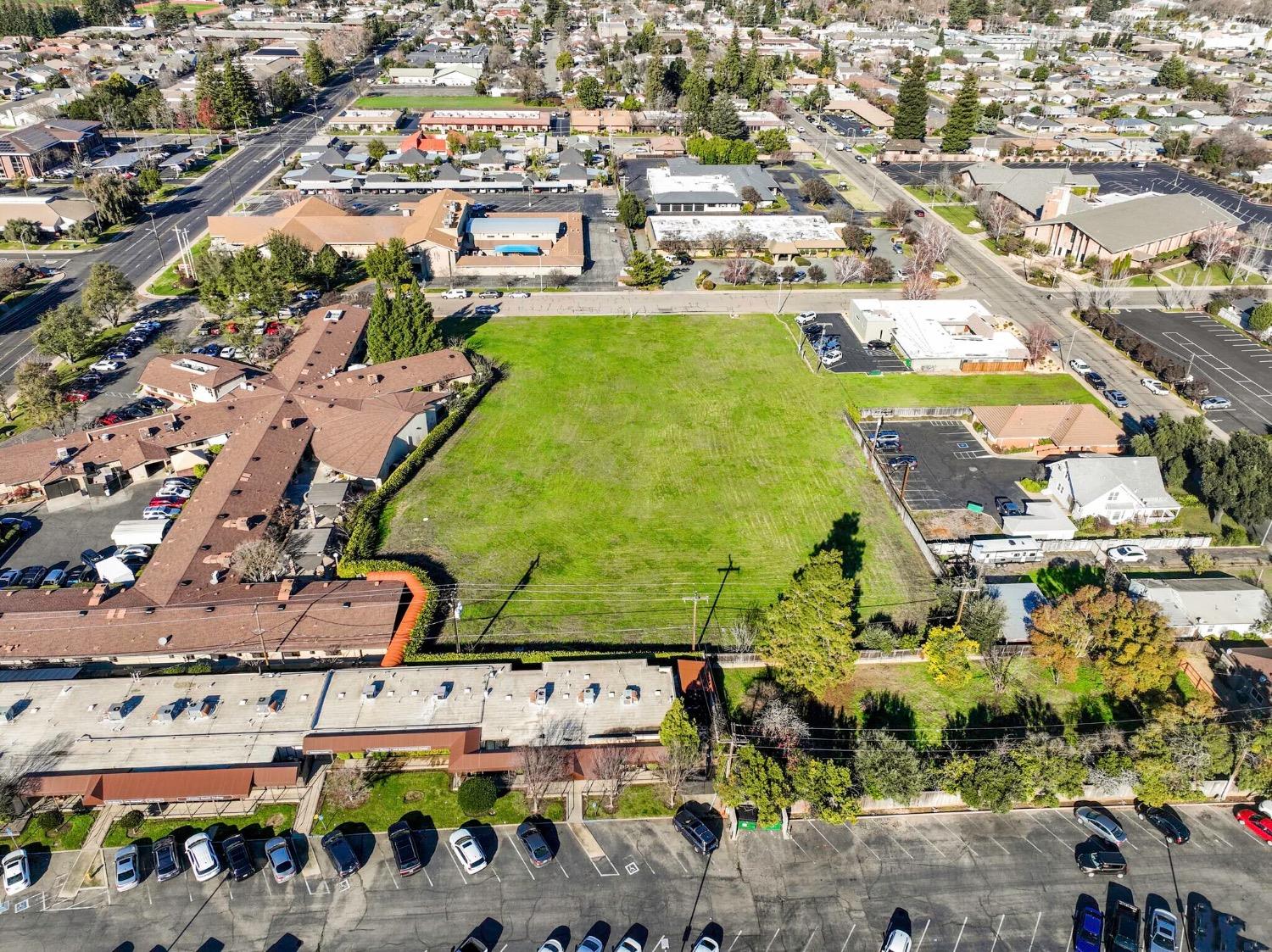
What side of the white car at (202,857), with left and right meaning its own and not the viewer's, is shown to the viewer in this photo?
back

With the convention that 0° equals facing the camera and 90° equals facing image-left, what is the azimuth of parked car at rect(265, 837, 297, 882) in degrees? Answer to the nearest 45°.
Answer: approximately 180°

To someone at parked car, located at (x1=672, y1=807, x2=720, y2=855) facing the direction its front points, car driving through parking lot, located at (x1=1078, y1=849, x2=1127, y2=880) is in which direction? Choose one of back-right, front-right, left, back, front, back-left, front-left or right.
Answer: back-right

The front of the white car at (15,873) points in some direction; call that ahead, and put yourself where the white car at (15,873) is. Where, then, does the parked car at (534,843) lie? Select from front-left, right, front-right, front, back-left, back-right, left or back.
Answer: back-right

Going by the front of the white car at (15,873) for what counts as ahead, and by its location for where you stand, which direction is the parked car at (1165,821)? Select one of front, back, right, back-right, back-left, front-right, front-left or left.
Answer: back-right

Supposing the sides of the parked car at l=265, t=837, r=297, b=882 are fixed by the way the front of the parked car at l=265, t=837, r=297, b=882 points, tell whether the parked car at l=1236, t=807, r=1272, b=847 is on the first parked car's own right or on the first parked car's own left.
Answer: on the first parked car's own right

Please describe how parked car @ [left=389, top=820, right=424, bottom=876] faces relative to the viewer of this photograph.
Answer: facing away from the viewer

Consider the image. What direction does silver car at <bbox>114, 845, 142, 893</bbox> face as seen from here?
away from the camera

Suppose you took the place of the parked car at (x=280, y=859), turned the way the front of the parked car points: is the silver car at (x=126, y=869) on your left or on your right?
on your left

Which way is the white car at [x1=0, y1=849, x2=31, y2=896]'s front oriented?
away from the camera
